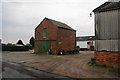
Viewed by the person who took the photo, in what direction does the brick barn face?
facing the viewer and to the left of the viewer

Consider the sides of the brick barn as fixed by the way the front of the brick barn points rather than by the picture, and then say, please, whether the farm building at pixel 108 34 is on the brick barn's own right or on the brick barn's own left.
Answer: on the brick barn's own left
